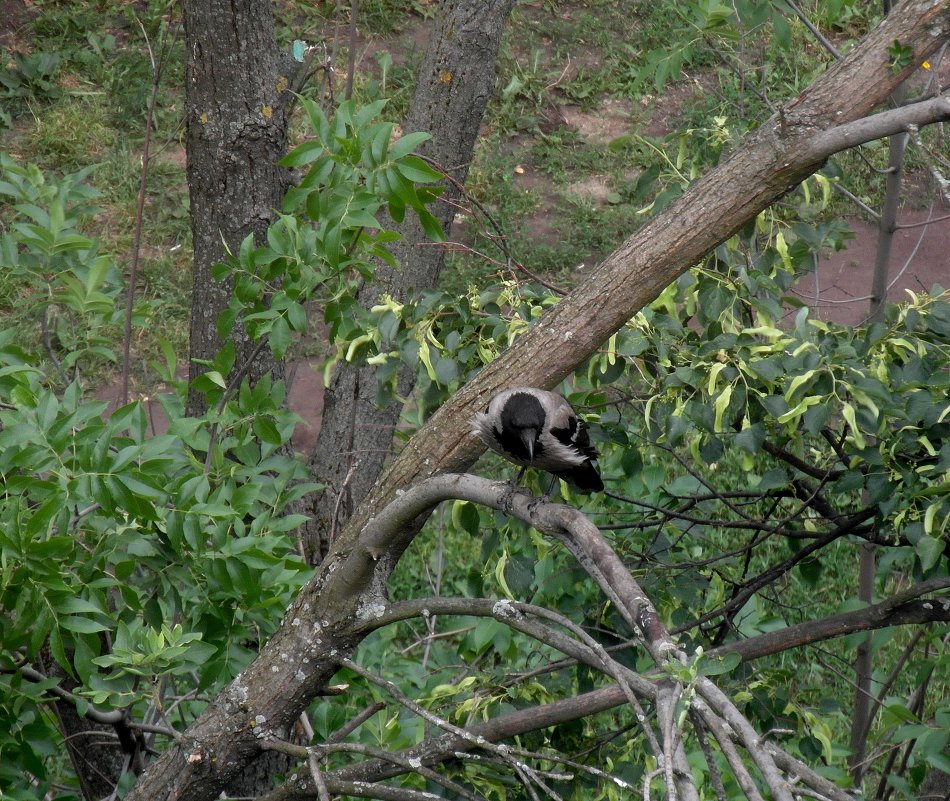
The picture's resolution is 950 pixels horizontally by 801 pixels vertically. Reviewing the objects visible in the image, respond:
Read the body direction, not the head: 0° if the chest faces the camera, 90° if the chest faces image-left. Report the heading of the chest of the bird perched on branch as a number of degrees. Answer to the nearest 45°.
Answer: approximately 45°

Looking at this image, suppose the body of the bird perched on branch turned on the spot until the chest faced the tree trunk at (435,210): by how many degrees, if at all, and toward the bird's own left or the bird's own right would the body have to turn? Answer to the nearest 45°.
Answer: approximately 135° to the bird's own right

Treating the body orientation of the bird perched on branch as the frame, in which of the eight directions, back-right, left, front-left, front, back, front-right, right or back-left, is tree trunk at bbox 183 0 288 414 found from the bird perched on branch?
right
